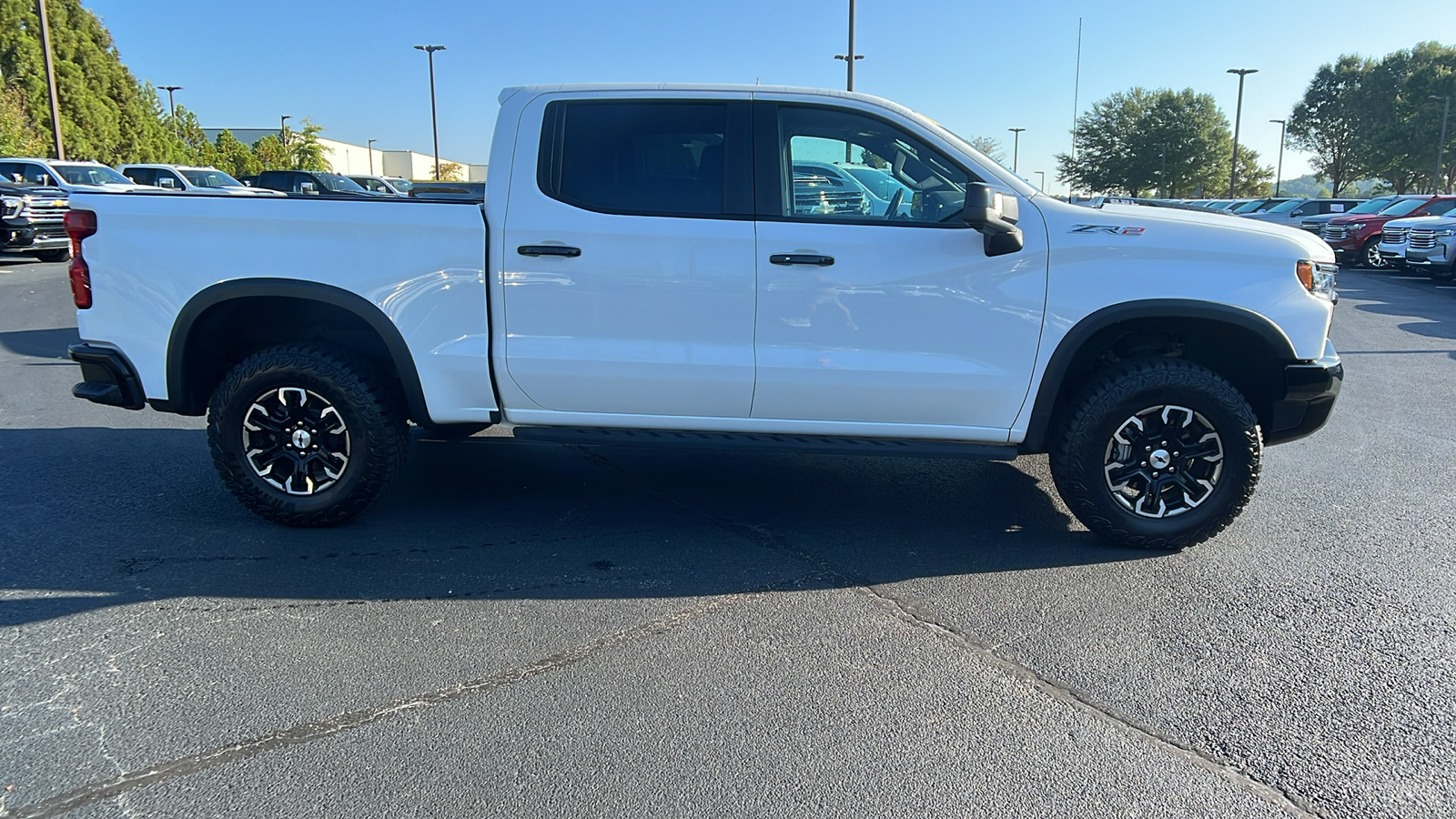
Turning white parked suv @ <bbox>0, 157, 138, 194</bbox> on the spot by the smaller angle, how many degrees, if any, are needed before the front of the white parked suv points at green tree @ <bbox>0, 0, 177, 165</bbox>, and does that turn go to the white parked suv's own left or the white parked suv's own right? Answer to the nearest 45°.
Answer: approximately 135° to the white parked suv's own left

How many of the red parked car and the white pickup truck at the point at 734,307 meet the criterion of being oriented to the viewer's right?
1

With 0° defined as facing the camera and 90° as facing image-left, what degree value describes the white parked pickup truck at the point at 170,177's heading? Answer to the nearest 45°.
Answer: approximately 315°

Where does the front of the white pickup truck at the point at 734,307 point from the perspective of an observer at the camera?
facing to the right of the viewer

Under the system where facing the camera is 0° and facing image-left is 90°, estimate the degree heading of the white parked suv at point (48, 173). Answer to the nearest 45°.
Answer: approximately 315°

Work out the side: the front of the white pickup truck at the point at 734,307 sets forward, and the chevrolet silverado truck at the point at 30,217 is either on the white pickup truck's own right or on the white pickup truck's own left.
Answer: on the white pickup truck's own left

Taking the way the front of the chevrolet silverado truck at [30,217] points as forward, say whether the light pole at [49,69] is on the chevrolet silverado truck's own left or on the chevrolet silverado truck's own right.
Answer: on the chevrolet silverado truck's own left

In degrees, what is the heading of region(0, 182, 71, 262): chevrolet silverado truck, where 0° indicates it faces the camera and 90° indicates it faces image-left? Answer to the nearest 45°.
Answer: approximately 315°

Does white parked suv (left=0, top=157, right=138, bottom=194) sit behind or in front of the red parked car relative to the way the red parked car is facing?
in front

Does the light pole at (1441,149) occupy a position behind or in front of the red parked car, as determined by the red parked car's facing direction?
behind

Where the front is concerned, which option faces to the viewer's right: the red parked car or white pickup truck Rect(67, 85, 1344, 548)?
the white pickup truck

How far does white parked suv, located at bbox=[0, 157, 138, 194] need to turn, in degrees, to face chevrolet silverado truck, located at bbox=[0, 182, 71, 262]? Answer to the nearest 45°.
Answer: approximately 45° to its right

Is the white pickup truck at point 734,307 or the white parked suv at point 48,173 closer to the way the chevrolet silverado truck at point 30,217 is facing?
the white pickup truck
